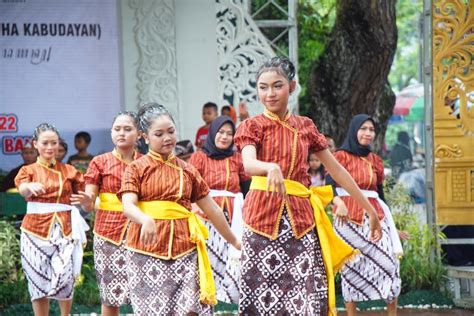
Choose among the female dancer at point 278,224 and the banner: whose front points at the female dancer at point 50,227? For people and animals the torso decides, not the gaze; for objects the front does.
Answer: the banner

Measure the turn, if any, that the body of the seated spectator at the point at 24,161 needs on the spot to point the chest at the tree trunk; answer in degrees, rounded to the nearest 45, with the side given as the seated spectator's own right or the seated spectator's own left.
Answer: approximately 90° to the seated spectator's own left

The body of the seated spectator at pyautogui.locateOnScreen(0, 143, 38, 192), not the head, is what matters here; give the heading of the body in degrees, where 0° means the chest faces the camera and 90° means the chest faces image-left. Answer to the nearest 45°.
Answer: approximately 0°

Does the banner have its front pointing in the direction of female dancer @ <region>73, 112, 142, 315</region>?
yes

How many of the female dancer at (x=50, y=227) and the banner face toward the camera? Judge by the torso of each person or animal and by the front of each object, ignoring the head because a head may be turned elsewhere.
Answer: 2

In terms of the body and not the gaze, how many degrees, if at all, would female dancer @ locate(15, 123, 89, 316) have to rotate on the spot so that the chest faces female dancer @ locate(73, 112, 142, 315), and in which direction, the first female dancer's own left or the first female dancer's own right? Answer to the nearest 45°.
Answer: approximately 45° to the first female dancer's own left
